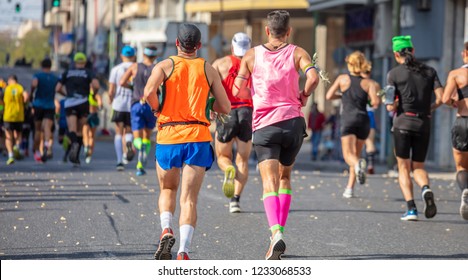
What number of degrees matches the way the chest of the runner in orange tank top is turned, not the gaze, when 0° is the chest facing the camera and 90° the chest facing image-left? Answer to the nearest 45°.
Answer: approximately 180°

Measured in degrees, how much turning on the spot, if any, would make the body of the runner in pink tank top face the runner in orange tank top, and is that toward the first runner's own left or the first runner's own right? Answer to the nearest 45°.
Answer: approximately 135° to the first runner's own left

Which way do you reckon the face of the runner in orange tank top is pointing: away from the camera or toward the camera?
away from the camera

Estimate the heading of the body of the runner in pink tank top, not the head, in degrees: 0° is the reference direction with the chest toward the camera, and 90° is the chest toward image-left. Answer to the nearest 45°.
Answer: approximately 180°

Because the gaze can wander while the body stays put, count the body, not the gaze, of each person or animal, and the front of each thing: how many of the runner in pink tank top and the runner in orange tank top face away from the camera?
2

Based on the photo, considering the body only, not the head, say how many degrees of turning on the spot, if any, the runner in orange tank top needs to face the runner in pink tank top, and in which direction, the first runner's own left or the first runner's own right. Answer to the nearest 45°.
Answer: approximately 45° to the first runner's own right
